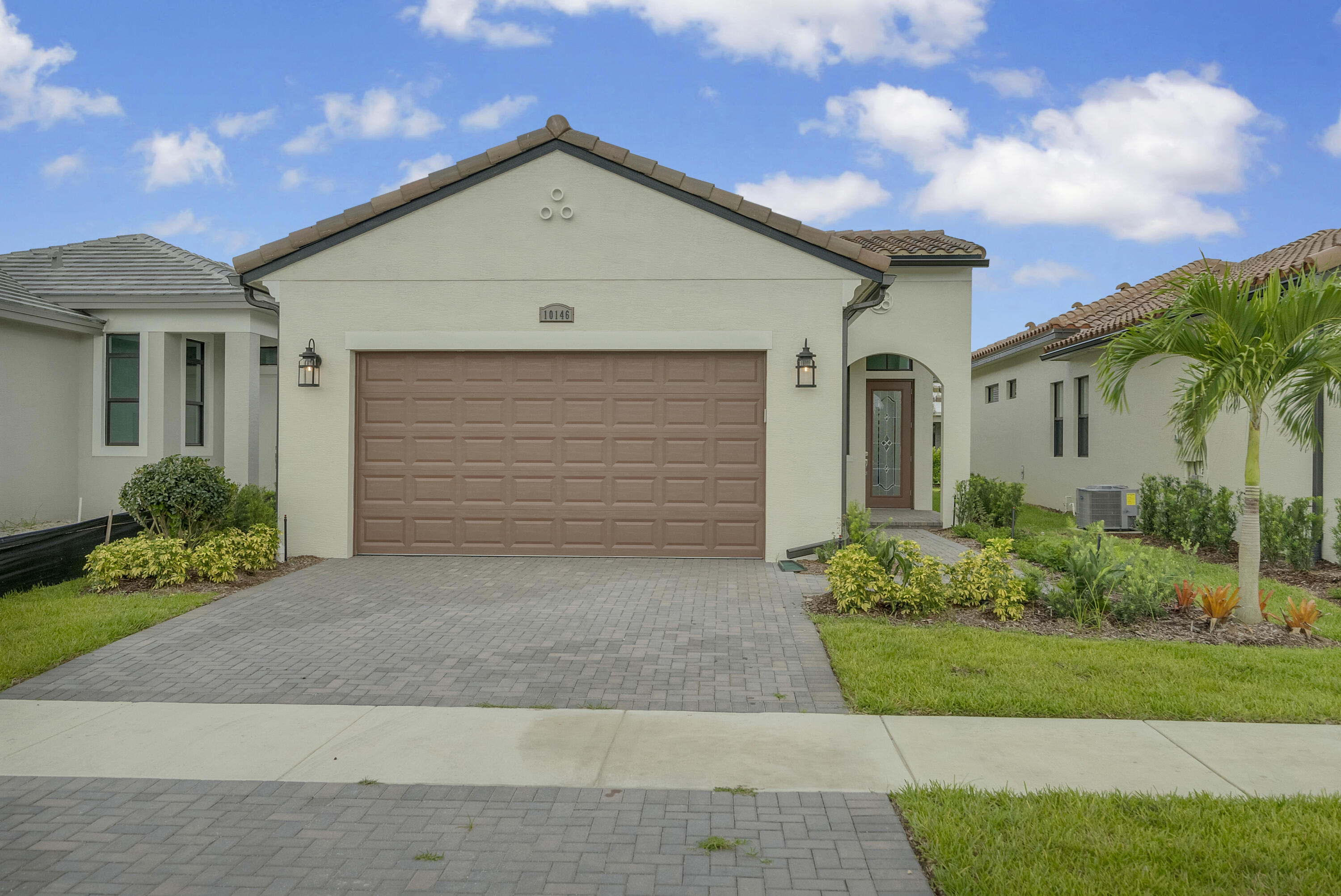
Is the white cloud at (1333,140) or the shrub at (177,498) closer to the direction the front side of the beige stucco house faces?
the shrub

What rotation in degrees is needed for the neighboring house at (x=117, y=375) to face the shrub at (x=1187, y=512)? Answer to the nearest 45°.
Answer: approximately 45° to its left

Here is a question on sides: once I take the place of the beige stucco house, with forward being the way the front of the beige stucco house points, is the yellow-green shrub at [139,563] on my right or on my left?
on my right

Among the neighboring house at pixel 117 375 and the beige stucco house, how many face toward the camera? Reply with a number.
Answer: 2

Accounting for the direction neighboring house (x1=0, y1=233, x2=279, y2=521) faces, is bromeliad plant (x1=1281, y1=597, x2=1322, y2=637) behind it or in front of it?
in front

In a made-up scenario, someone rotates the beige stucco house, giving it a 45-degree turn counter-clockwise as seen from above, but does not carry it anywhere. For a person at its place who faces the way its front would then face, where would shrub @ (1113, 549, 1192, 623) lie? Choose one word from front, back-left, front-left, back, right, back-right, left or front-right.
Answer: front

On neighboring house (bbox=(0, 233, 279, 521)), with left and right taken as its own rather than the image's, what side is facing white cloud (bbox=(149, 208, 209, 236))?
back

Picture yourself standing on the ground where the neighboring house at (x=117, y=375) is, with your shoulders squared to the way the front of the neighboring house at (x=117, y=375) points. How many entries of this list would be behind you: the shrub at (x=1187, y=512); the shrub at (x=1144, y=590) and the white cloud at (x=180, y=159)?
1

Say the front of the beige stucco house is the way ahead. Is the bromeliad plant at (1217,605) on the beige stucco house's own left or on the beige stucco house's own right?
on the beige stucco house's own left

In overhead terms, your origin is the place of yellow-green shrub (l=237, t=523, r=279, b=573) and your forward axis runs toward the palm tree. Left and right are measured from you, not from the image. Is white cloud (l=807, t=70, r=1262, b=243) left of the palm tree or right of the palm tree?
left

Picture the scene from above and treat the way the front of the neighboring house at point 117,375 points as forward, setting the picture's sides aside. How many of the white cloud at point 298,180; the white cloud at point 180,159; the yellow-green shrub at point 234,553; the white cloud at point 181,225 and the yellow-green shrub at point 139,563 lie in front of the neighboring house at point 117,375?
2

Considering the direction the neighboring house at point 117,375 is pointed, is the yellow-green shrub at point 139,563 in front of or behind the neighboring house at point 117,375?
in front

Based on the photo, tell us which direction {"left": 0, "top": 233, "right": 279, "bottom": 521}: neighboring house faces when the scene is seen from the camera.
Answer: facing the viewer

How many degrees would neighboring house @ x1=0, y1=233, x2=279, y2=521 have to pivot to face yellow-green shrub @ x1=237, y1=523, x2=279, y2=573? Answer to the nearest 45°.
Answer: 0° — it already faces it
